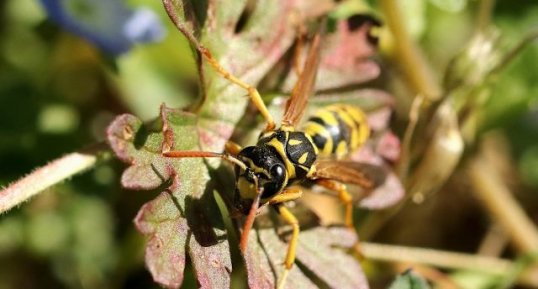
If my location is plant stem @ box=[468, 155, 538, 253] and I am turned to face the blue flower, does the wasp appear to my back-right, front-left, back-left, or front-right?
front-left

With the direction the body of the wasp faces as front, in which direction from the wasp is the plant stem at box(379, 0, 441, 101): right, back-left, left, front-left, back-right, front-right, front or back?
back

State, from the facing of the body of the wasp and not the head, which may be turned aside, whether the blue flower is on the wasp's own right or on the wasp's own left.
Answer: on the wasp's own right

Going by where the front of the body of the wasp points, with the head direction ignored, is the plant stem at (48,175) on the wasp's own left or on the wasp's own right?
on the wasp's own right
